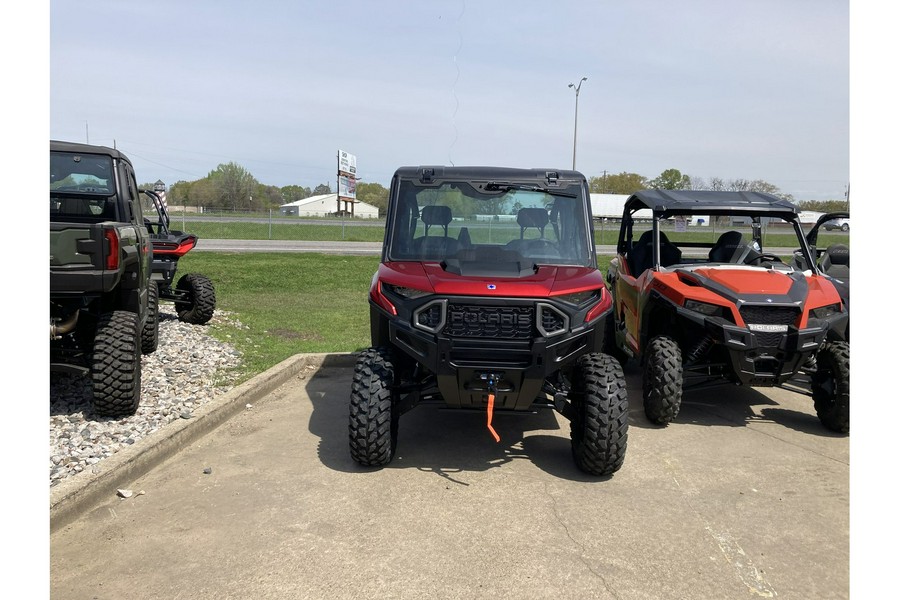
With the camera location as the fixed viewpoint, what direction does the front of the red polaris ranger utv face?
facing the viewer

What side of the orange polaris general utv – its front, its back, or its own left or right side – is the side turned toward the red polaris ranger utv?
right

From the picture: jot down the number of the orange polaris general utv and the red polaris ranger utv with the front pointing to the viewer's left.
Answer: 0
